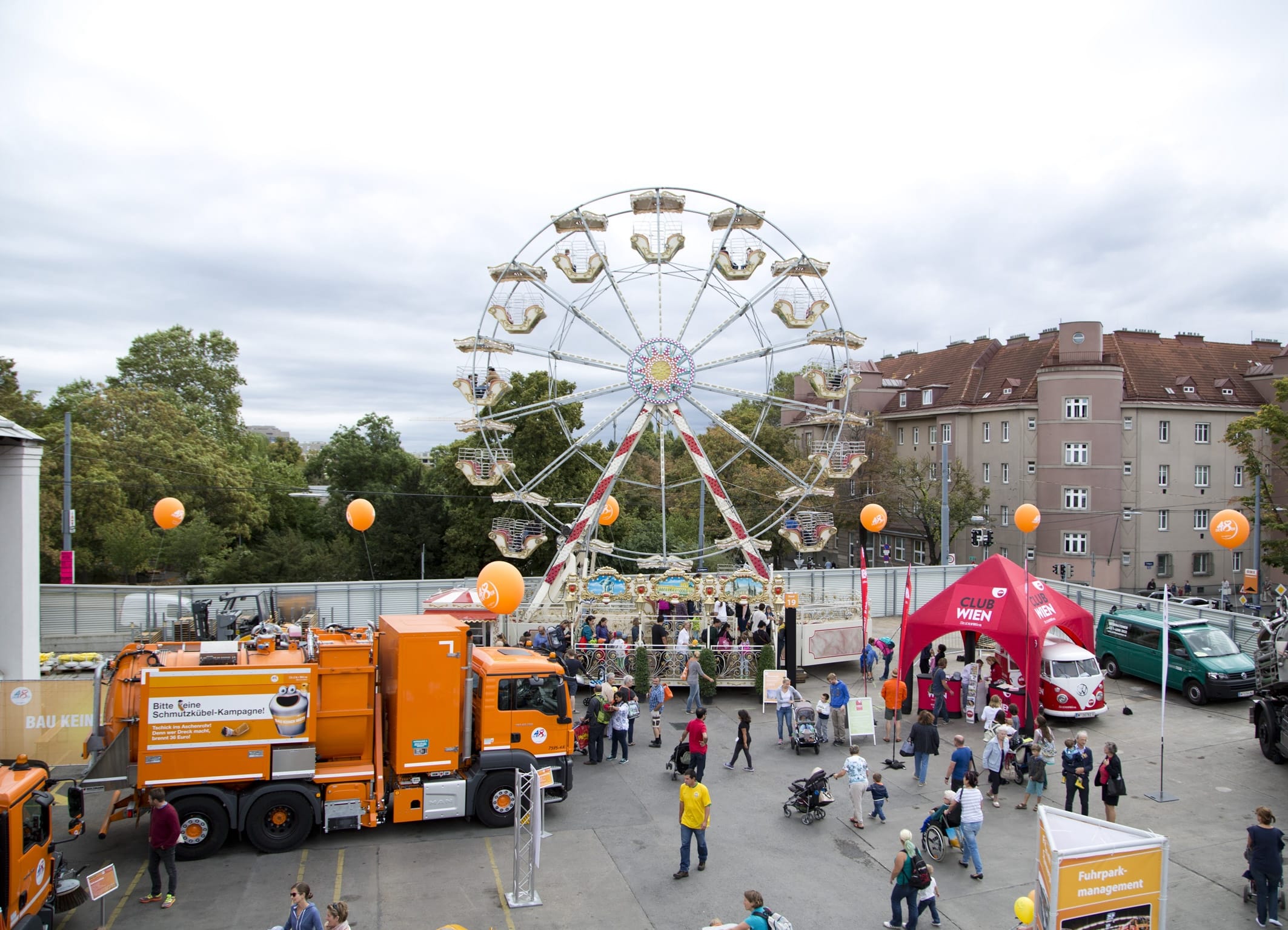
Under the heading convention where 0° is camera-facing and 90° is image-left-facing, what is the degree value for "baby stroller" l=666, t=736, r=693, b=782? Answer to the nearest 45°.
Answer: approximately 45°

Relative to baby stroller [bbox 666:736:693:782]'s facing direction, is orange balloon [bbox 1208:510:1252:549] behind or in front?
behind

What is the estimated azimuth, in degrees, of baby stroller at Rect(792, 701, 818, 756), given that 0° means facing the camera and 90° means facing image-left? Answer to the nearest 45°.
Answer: approximately 0°

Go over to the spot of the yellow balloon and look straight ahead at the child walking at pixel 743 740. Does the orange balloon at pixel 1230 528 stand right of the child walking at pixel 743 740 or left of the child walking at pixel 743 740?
right

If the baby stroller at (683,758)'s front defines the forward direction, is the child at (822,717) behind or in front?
behind

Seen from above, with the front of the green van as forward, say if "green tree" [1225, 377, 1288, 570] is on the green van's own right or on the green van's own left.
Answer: on the green van's own left

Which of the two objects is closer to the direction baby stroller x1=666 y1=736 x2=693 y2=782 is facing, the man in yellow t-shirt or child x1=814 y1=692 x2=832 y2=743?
the man in yellow t-shirt

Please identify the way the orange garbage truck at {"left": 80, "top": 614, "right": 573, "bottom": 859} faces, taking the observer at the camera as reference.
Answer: facing to the right of the viewer

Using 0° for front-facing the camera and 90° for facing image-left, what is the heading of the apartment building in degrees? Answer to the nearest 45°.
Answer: approximately 0°
